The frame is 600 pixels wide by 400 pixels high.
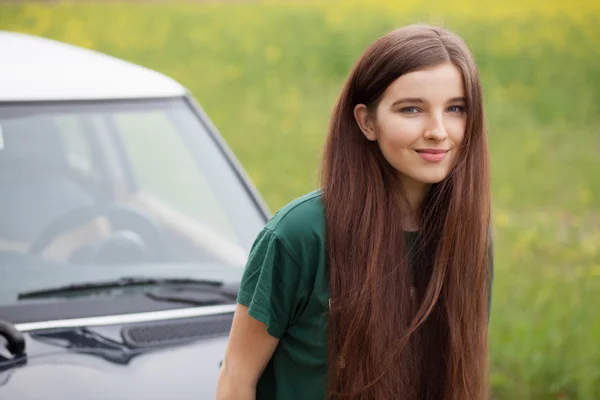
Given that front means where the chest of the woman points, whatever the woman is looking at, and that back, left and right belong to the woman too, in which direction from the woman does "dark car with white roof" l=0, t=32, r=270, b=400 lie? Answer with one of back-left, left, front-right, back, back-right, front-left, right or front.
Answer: back

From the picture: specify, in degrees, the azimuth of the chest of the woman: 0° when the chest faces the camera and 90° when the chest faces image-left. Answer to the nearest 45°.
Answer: approximately 315°
